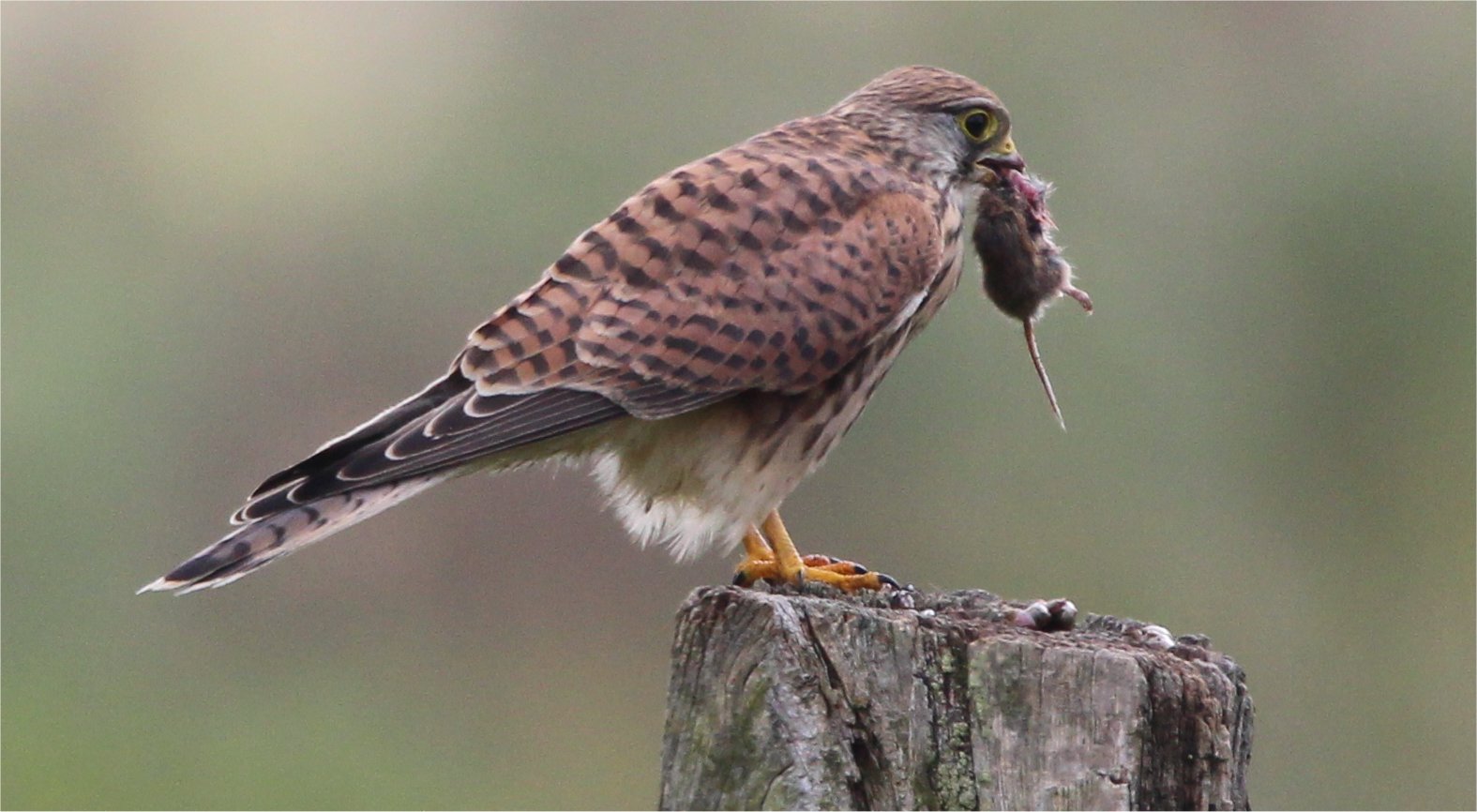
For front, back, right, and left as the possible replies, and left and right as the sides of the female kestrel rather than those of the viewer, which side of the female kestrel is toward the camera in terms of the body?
right
